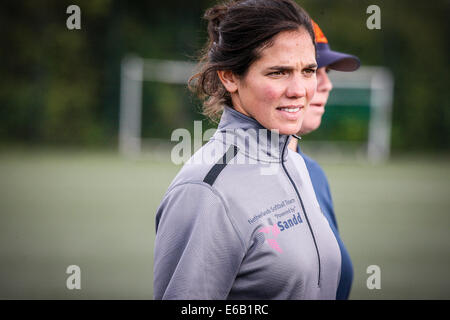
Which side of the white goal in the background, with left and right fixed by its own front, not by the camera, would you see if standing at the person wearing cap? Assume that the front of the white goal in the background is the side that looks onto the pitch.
front

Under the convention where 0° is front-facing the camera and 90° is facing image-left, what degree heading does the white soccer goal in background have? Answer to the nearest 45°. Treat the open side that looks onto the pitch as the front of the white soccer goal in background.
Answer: approximately 0°

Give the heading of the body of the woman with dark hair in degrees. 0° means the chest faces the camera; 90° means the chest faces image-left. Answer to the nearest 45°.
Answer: approximately 315°

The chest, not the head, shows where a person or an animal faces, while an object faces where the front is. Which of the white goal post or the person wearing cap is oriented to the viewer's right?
the person wearing cap

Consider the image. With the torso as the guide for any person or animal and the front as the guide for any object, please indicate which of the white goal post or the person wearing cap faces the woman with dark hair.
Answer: the white goal post

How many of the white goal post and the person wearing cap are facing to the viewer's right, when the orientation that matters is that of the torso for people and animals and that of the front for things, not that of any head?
1

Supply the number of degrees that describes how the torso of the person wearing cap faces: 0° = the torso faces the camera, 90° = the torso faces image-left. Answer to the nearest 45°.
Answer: approximately 270°

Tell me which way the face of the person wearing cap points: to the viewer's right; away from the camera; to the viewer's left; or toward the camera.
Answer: to the viewer's right

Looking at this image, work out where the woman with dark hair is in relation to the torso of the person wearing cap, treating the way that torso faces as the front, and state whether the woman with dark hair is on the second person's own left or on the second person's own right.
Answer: on the second person's own right

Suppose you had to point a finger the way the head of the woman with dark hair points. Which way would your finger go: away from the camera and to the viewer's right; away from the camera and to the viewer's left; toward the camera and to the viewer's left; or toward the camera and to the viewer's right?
toward the camera and to the viewer's right

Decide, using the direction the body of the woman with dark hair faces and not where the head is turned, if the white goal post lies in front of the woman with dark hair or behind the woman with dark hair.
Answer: behind

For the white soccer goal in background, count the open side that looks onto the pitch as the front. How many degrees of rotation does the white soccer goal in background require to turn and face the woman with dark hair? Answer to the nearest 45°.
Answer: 0° — it already faces them
